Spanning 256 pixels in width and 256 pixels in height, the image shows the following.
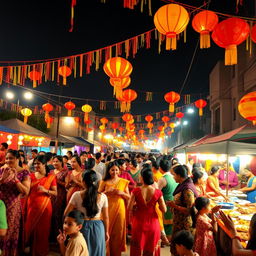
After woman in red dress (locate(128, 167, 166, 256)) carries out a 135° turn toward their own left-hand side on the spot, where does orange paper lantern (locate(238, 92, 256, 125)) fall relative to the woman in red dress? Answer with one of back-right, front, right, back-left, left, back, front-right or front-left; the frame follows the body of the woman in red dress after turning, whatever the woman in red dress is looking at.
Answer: back

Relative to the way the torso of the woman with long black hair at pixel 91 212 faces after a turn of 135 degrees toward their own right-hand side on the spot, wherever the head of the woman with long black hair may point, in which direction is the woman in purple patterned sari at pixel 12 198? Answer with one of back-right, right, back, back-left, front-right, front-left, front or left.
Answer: back

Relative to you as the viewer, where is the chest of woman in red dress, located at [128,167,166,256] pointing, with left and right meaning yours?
facing away from the viewer

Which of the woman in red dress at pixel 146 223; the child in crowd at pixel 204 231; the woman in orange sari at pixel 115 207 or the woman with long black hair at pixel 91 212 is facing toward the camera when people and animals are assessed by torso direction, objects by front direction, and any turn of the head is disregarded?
the woman in orange sari

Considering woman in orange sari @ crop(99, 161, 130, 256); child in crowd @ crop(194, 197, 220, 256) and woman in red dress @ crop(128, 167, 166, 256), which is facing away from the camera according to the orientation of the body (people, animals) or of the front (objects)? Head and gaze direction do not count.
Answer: the woman in red dress

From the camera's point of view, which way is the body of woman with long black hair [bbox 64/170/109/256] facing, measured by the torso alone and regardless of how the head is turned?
away from the camera

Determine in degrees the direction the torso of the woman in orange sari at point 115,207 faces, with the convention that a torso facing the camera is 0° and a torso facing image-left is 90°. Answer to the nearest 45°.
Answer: approximately 0°

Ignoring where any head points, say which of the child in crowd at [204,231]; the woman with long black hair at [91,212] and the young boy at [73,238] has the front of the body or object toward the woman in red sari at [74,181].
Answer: the woman with long black hair
